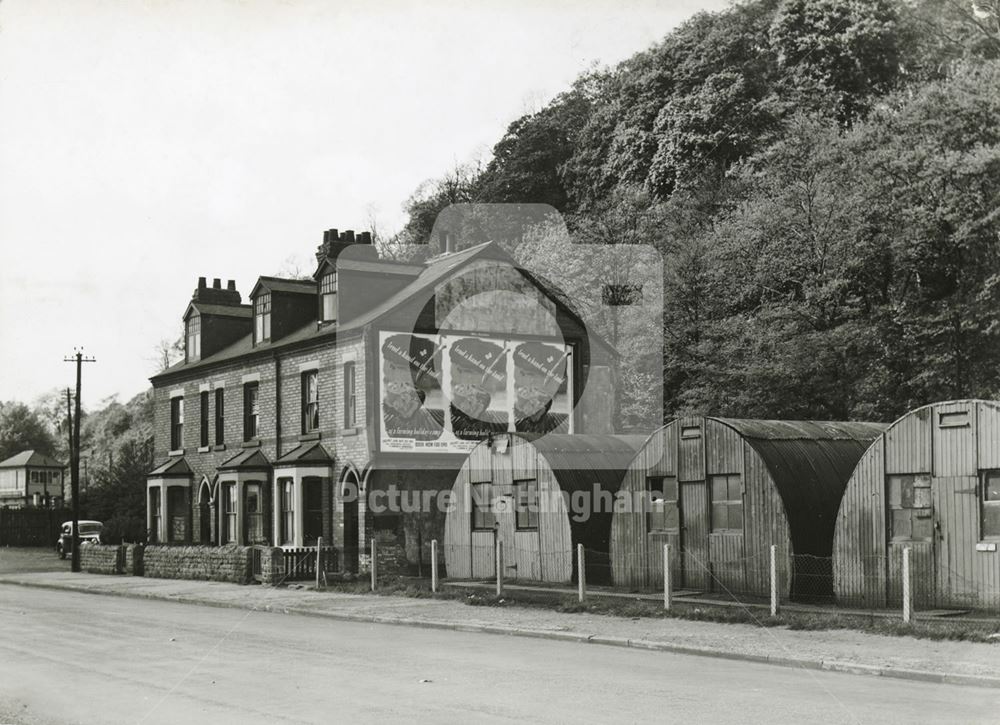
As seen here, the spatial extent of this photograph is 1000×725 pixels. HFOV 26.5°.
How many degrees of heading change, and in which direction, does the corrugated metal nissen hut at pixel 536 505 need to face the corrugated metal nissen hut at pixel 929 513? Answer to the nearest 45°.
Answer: approximately 90° to its left

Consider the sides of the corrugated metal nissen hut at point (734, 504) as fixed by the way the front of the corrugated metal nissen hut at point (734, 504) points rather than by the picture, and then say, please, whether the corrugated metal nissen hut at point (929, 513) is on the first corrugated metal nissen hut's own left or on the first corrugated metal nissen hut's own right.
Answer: on the first corrugated metal nissen hut's own left

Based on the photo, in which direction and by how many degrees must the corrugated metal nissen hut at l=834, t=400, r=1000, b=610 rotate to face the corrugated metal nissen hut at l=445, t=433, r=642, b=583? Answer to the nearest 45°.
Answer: approximately 135° to its right

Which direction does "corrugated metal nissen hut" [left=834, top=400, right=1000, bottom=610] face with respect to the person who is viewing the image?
facing the viewer

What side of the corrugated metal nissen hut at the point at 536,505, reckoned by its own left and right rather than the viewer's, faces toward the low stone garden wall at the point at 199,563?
right

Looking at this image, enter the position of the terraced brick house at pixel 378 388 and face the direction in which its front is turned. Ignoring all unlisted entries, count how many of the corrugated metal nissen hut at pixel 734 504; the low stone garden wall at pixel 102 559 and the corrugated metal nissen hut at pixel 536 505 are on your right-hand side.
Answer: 1

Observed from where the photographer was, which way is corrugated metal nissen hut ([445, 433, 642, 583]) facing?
facing the viewer and to the left of the viewer

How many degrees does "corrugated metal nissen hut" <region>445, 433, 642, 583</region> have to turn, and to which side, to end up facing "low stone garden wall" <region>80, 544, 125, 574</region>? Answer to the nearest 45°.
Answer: approximately 90° to its right

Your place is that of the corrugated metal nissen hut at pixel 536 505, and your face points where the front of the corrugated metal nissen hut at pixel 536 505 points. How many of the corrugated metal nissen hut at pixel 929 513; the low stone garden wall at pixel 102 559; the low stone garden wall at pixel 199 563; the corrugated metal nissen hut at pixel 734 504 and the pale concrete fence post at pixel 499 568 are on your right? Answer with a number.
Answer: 2
